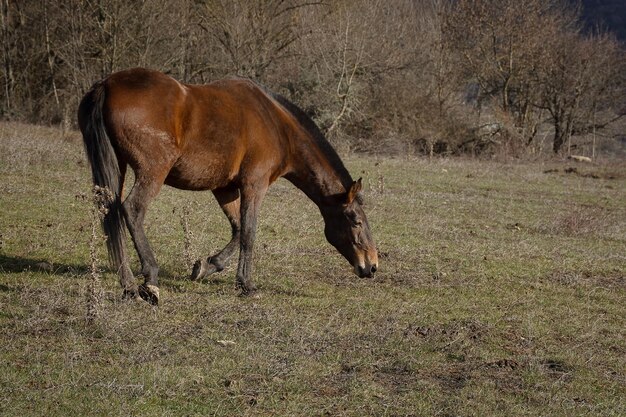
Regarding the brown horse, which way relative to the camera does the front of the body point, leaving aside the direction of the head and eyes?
to the viewer's right
